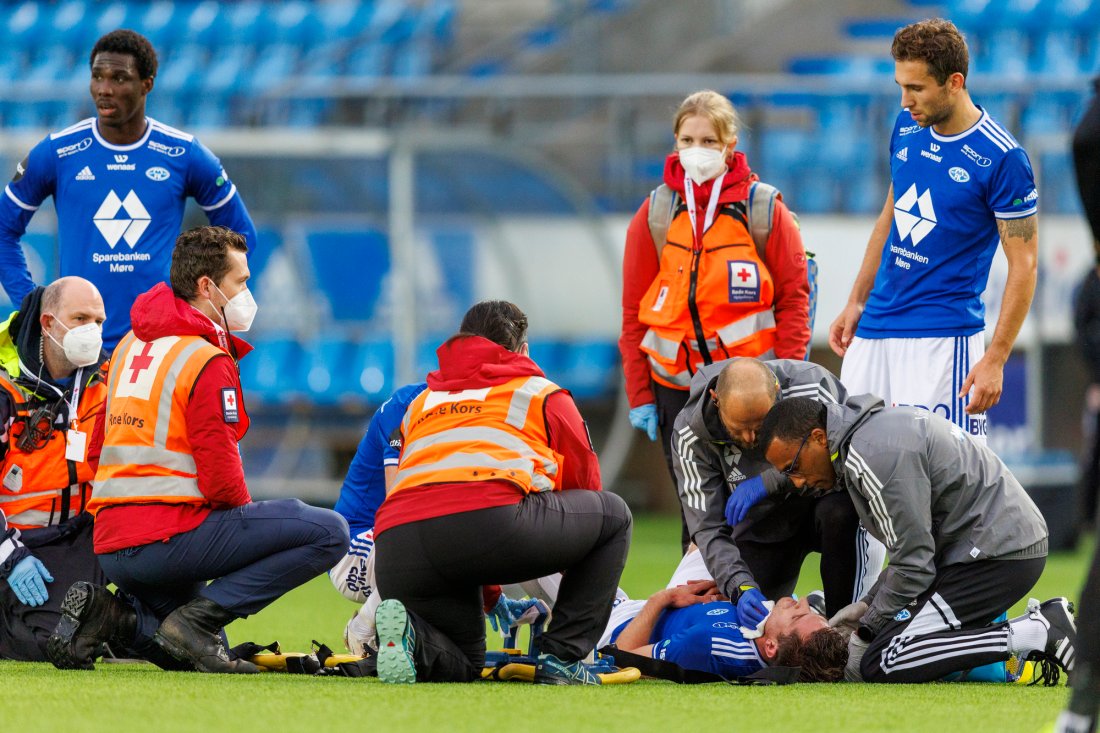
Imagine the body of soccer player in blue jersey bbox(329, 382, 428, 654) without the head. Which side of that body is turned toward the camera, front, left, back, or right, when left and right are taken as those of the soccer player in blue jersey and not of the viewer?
right

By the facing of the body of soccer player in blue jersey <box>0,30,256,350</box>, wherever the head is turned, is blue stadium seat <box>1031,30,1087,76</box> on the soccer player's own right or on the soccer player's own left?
on the soccer player's own left

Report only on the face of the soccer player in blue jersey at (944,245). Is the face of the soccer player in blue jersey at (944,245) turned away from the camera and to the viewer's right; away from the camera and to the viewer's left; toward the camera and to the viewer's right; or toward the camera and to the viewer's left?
toward the camera and to the viewer's left

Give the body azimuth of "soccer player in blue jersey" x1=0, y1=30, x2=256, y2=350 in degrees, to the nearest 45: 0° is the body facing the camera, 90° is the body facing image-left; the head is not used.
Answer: approximately 0°

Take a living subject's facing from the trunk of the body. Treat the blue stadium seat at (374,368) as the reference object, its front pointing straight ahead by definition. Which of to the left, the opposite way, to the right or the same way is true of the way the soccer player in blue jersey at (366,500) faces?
to the left

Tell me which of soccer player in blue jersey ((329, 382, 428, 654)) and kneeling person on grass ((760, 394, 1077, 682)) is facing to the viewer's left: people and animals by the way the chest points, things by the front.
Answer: the kneeling person on grass

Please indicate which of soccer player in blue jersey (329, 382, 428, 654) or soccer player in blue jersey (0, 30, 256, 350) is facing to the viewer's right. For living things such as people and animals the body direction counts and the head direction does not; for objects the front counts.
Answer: soccer player in blue jersey (329, 382, 428, 654)

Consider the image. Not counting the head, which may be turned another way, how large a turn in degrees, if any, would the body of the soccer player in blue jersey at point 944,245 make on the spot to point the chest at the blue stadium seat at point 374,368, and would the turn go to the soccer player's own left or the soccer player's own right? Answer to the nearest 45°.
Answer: approximately 90° to the soccer player's own right

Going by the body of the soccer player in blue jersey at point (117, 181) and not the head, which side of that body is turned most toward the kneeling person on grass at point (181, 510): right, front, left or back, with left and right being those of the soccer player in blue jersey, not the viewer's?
front

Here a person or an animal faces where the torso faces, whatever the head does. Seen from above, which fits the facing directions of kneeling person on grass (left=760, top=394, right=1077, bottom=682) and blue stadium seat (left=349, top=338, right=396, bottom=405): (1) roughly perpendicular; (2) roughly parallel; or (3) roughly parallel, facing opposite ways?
roughly perpendicular

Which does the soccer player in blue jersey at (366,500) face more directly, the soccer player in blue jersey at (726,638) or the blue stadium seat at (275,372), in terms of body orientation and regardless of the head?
the soccer player in blue jersey

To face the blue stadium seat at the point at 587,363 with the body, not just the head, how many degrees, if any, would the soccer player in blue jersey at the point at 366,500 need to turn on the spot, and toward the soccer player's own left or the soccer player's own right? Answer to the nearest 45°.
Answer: approximately 90° to the soccer player's own left

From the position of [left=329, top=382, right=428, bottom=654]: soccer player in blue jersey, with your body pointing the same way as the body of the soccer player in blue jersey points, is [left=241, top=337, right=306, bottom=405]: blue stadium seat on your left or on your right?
on your left

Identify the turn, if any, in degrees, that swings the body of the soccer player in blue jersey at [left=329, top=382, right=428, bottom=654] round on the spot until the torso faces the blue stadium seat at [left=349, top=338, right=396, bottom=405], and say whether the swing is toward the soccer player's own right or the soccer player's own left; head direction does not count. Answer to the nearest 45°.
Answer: approximately 90° to the soccer player's own left

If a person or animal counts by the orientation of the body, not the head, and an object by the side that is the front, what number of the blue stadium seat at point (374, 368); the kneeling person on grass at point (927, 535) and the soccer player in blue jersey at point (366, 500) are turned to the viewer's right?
1

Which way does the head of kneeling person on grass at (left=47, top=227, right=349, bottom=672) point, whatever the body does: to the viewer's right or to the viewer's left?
to the viewer's right

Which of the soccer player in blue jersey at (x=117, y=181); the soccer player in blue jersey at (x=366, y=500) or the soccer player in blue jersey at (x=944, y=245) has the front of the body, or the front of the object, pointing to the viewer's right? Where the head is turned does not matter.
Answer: the soccer player in blue jersey at (x=366, y=500)

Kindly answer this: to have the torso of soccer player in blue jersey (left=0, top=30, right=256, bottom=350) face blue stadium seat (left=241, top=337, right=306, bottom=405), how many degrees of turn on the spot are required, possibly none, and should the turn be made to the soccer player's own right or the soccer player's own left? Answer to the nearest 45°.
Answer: approximately 180°

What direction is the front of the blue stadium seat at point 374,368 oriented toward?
toward the camera
